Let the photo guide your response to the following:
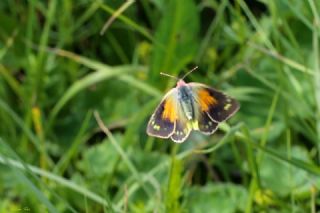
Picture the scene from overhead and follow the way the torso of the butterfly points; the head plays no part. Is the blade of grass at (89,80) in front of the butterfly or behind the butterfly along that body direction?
in front

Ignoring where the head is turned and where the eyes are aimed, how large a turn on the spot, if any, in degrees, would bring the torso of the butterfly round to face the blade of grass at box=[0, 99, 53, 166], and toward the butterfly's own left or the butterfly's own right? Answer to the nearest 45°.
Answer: approximately 45° to the butterfly's own left

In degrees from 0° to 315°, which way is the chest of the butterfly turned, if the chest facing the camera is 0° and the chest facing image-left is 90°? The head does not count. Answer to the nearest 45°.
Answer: approximately 180°
